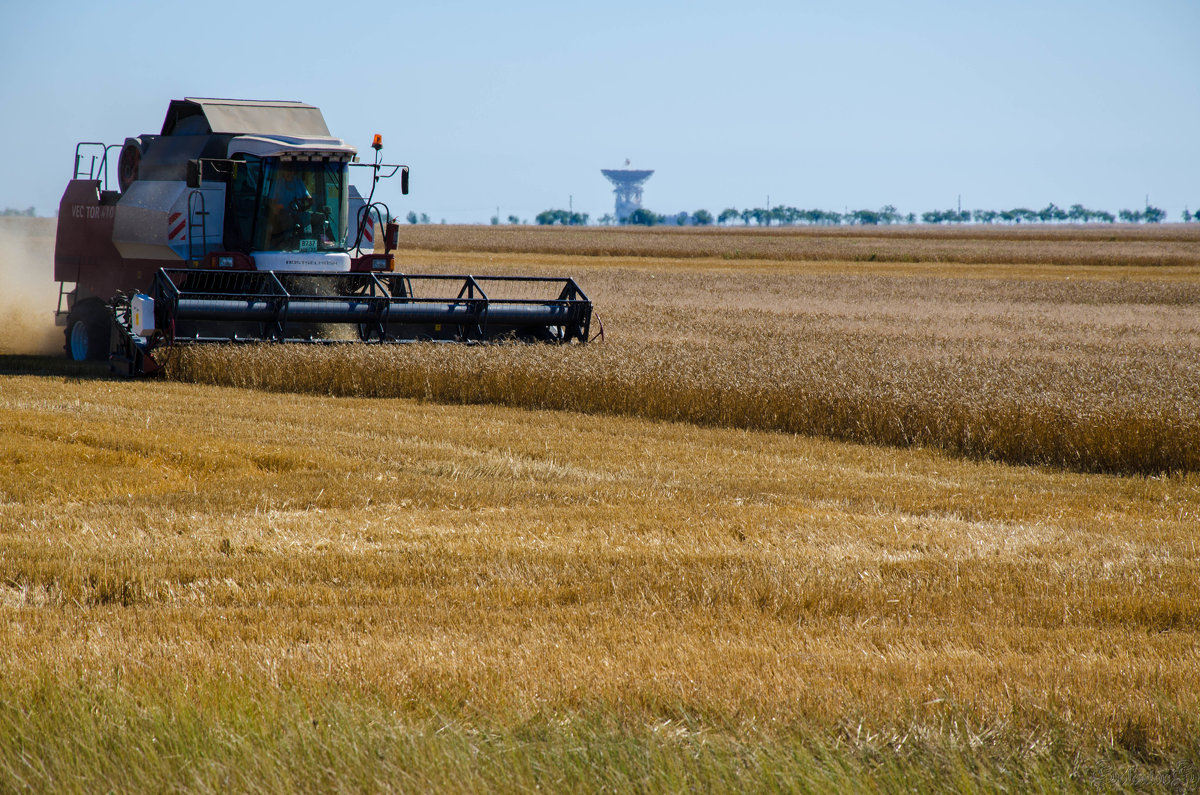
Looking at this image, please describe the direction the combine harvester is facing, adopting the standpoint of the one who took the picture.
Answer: facing the viewer and to the right of the viewer
